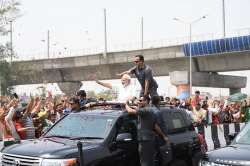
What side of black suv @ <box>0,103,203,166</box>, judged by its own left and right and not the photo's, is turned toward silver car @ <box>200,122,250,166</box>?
left

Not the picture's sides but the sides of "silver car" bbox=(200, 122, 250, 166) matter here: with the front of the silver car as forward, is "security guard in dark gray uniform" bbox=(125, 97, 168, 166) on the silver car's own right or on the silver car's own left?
on the silver car's own right

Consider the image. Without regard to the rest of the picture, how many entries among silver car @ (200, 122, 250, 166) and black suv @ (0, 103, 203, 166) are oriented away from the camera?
0

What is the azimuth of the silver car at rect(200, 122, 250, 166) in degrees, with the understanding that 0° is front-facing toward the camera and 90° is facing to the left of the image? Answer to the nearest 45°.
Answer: approximately 45°

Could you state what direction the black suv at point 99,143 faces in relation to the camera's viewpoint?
facing the viewer and to the left of the viewer
